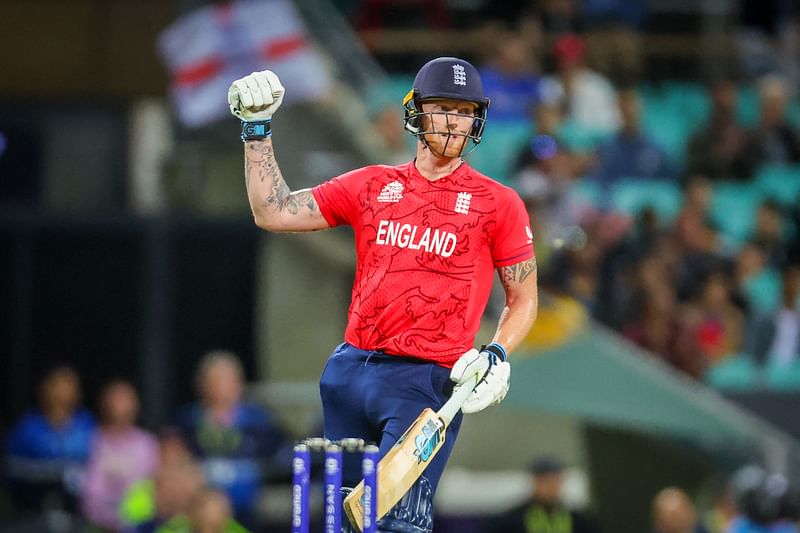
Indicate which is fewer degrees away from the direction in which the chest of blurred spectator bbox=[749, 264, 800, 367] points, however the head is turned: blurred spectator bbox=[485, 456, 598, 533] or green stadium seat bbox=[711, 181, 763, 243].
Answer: the blurred spectator

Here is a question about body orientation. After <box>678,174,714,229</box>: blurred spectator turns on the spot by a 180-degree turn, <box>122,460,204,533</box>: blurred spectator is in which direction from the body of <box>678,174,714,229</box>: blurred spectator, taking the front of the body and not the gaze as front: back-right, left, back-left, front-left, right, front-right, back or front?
back-left

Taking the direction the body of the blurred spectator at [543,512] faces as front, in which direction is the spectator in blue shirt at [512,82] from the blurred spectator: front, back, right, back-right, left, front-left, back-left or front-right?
back

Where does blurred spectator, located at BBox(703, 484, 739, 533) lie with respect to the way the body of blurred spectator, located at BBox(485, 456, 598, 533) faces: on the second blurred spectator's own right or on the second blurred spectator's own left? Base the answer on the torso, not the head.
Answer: on the second blurred spectator's own left

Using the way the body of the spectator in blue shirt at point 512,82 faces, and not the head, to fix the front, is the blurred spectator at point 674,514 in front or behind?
in front

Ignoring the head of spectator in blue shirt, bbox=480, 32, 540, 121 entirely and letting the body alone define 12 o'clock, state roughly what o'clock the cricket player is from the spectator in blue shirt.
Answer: The cricket player is roughly at 12 o'clock from the spectator in blue shirt.

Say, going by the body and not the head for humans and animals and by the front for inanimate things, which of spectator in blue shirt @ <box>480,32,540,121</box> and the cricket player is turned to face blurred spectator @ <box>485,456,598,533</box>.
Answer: the spectator in blue shirt

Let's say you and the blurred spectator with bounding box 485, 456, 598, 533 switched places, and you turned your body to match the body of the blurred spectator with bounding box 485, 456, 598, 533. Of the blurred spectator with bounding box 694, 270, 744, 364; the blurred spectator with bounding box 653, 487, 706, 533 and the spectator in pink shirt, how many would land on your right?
1

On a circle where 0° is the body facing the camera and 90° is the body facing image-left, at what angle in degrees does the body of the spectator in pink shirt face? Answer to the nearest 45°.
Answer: approximately 0°

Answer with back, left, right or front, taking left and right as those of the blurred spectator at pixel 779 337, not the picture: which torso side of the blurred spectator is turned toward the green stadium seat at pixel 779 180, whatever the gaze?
back
